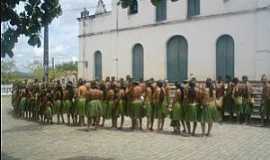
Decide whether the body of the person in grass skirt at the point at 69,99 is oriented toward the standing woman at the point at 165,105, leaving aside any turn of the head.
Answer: no

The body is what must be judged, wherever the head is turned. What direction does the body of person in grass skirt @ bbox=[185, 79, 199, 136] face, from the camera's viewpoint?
away from the camera

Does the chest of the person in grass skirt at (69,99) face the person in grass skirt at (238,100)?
no

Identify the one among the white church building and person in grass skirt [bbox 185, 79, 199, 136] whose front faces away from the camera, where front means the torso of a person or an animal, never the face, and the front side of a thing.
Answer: the person in grass skirt

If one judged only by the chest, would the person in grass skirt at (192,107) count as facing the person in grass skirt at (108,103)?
no

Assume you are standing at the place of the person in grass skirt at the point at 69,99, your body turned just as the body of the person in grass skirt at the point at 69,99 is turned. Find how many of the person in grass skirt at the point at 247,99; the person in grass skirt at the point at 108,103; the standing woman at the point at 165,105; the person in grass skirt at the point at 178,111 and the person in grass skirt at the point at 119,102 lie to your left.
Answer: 0

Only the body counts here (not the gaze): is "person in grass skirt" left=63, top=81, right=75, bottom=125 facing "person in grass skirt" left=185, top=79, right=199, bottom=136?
no
